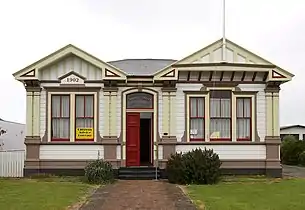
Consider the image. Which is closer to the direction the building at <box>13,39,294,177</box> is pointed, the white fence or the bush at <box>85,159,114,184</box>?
the bush

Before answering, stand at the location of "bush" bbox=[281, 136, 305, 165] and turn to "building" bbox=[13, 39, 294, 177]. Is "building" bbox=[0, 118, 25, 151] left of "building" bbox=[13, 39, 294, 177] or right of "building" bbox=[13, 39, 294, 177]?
right

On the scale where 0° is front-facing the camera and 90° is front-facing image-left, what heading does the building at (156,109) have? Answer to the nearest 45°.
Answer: approximately 0°

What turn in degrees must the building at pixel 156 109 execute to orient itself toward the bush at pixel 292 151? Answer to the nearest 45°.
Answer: approximately 135° to its left

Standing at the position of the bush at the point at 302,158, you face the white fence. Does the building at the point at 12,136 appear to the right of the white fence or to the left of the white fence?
right

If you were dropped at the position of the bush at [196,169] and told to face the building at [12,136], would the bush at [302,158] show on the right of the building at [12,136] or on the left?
right

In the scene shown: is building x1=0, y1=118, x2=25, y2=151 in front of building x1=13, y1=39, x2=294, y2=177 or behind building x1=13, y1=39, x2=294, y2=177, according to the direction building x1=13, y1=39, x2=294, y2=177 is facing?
behind
